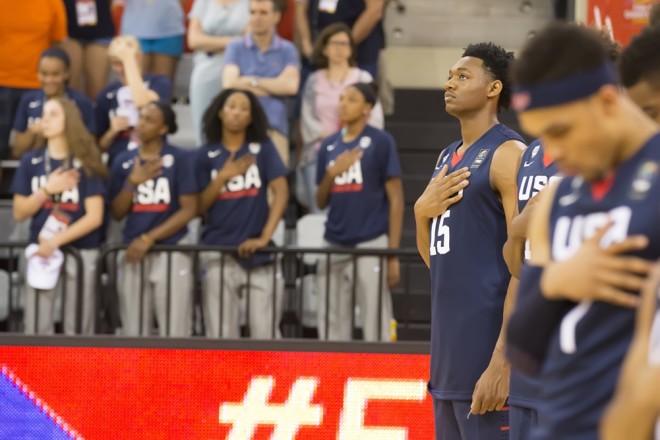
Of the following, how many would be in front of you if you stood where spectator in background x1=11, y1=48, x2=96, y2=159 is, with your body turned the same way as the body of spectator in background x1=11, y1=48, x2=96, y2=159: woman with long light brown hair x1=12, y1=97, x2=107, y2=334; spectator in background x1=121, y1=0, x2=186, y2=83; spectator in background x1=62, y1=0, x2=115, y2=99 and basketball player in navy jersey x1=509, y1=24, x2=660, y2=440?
2

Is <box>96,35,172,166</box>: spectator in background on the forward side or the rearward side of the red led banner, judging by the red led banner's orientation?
on the rearward side

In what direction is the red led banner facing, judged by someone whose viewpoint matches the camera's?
facing the viewer

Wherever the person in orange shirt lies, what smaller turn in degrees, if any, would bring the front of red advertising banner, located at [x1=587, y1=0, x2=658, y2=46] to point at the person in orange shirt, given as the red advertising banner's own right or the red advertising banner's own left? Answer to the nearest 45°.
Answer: approximately 90° to the red advertising banner's own right

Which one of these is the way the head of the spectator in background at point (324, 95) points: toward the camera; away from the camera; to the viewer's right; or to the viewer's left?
toward the camera

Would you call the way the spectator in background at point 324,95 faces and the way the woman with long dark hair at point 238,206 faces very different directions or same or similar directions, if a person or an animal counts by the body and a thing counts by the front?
same or similar directions

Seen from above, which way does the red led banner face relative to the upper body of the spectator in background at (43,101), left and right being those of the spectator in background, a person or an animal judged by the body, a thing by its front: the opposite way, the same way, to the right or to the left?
the same way

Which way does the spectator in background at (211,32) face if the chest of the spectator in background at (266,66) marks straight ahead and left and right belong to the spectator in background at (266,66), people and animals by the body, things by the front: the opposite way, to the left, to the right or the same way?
the same way

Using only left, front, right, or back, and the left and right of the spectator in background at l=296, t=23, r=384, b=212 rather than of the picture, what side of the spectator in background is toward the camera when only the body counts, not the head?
front

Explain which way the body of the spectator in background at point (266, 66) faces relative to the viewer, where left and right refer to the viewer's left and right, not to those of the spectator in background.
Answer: facing the viewer

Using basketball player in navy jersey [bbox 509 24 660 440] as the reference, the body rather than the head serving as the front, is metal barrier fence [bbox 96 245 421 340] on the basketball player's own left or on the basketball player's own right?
on the basketball player's own right

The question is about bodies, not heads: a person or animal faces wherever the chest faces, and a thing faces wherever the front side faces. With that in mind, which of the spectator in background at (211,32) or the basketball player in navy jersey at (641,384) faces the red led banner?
the spectator in background

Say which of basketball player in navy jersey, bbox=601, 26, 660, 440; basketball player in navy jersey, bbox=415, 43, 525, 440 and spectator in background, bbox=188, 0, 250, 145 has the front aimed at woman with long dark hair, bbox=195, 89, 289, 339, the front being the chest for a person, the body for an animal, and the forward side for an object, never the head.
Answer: the spectator in background
